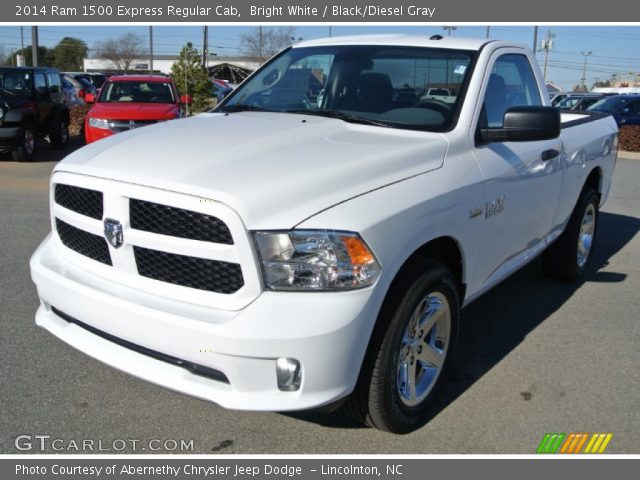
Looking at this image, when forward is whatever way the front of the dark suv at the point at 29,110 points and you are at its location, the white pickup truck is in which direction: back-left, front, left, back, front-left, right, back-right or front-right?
front-left

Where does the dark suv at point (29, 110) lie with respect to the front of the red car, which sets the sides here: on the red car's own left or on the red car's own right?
on the red car's own right

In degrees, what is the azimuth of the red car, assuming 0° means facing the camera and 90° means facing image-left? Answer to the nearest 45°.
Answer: approximately 0°

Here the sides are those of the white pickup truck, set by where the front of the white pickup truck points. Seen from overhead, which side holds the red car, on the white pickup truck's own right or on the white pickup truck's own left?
on the white pickup truck's own right

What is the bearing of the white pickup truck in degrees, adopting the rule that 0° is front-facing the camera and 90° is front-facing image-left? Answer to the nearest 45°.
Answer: approximately 45°

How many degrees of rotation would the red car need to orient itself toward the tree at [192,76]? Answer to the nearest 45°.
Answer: approximately 180°

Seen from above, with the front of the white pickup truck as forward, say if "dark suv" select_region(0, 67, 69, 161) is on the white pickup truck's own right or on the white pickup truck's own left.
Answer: on the white pickup truck's own right

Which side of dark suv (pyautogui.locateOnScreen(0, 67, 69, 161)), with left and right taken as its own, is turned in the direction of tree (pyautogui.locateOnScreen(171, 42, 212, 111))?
back

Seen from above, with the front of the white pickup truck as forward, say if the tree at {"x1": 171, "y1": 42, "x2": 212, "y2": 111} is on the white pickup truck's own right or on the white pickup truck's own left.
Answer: on the white pickup truck's own right
